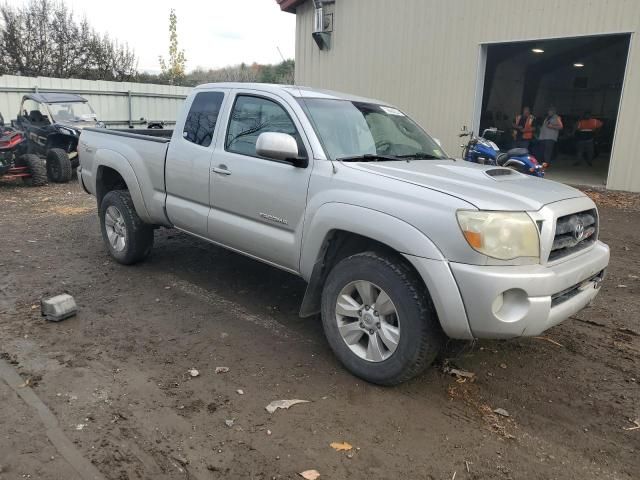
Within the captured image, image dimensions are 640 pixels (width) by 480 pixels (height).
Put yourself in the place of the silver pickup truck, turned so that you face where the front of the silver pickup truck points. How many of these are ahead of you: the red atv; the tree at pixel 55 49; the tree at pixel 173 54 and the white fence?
0

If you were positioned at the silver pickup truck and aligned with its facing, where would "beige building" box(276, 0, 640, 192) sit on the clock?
The beige building is roughly at 8 o'clock from the silver pickup truck.

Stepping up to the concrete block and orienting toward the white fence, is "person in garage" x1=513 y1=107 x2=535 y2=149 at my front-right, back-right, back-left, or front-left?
front-right

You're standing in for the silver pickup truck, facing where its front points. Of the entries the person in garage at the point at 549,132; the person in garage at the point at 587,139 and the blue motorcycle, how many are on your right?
0

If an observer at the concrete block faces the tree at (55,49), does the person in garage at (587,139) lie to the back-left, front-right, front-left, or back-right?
front-right

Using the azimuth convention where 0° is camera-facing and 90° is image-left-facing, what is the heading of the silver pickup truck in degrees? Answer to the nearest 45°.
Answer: approximately 315°

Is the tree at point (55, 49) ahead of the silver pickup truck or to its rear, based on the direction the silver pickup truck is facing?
to the rear

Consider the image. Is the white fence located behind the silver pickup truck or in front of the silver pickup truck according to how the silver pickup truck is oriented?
behind

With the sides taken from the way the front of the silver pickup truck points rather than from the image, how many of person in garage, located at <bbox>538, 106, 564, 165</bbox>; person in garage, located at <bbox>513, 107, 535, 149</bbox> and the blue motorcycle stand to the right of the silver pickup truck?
0

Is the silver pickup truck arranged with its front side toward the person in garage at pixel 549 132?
no

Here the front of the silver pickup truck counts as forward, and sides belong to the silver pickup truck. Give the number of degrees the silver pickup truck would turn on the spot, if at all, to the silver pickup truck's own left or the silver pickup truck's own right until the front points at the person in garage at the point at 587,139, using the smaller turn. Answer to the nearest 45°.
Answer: approximately 90° to the silver pickup truck's own left

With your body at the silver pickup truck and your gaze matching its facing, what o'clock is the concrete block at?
The concrete block is roughly at 5 o'clock from the silver pickup truck.

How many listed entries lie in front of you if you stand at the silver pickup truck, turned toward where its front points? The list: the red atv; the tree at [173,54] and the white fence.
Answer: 0

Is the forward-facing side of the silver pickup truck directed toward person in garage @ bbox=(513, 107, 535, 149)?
no
